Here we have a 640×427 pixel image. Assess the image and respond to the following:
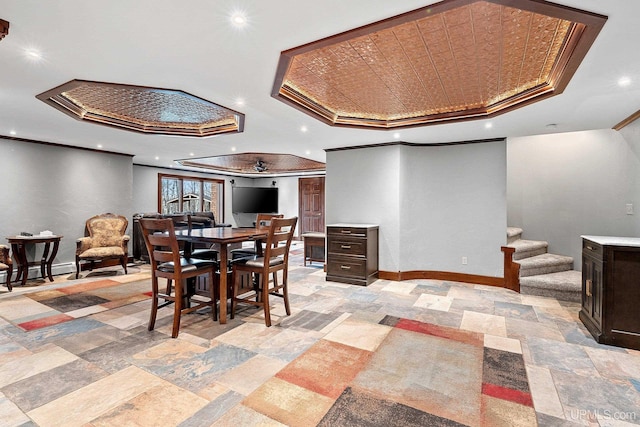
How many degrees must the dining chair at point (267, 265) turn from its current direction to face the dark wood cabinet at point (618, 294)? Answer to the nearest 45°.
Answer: approximately 135° to its right

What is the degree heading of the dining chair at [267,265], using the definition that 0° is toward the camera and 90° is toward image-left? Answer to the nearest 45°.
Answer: approximately 135°

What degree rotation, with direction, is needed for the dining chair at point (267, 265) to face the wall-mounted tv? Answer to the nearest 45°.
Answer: approximately 45° to its right

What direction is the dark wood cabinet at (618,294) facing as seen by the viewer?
to the viewer's left

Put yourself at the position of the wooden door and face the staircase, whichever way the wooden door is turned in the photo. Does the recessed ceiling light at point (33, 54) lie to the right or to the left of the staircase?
right

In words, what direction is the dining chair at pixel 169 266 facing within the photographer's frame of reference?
facing away from the viewer and to the right of the viewer

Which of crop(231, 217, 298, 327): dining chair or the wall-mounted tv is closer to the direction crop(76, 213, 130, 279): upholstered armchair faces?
the dining chair
